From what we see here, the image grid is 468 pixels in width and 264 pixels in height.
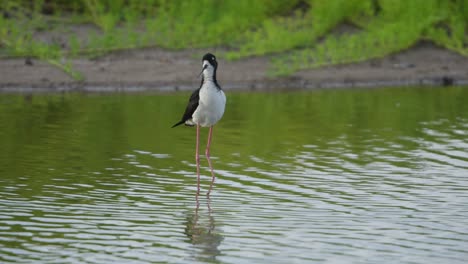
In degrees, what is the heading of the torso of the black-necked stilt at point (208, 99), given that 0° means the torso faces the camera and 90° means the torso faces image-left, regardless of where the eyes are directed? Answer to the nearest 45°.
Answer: approximately 315°
